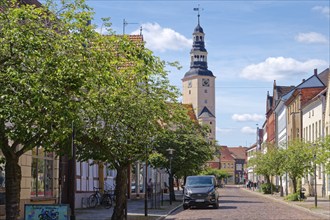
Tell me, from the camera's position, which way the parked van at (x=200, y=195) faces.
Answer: facing the viewer

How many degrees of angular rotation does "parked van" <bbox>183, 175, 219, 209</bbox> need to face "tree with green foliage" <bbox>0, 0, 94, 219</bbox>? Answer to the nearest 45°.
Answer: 0° — it already faces it

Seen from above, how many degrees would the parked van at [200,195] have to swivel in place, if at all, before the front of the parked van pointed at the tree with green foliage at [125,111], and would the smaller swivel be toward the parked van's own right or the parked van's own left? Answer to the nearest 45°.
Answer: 0° — it already faces it

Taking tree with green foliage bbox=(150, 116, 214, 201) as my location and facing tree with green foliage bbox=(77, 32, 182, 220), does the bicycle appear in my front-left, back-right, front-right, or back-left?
front-right

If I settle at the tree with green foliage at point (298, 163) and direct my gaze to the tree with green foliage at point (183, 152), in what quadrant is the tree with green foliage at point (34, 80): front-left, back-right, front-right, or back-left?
front-left

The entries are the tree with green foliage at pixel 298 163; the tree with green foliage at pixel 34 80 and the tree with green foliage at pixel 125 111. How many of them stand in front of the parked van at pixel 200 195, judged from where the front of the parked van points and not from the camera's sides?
2

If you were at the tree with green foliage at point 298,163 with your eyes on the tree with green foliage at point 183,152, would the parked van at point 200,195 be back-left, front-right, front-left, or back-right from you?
front-left

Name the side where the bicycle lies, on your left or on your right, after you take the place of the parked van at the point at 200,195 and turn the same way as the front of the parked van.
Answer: on your right

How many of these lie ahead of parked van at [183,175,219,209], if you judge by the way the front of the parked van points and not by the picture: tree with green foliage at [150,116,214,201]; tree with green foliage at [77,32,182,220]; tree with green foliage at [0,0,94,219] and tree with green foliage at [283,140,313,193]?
2

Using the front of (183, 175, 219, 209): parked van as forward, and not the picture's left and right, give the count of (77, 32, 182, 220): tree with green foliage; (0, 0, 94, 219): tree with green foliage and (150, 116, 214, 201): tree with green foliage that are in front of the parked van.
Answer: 2

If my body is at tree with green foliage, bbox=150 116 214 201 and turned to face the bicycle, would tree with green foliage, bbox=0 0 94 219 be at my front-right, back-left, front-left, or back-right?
front-left

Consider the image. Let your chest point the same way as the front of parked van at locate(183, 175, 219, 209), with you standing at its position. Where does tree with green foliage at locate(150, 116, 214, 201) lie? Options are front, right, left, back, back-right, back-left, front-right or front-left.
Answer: back

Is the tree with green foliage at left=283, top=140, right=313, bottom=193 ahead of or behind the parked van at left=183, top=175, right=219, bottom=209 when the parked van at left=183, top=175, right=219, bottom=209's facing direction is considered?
behind
